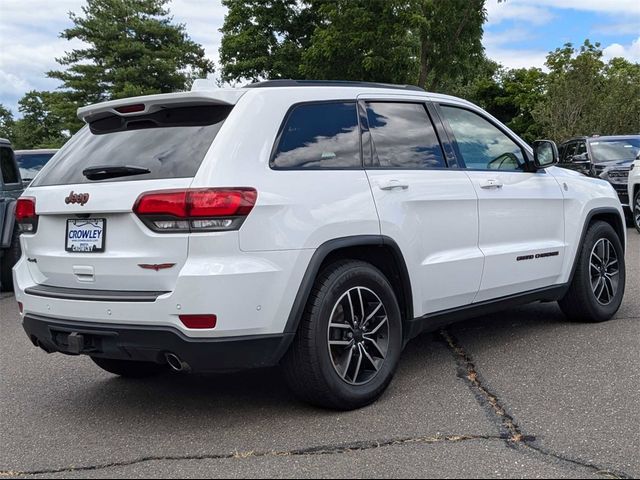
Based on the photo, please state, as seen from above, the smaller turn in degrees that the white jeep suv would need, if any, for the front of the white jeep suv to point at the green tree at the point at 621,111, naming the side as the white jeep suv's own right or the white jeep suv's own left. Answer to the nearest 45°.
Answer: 0° — it already faces it

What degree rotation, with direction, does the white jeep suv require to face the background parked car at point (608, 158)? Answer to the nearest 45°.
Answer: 0° — it already faces it

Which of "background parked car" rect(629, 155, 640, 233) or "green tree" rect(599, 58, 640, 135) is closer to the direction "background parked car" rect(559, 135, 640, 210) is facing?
the background parked car

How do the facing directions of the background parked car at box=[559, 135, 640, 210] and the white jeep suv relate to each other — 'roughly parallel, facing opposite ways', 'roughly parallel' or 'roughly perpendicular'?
roughly perpendicular

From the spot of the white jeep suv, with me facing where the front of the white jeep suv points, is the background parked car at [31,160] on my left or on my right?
on my left

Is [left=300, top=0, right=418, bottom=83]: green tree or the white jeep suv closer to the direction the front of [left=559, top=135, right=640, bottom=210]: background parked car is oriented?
the white jeep suv

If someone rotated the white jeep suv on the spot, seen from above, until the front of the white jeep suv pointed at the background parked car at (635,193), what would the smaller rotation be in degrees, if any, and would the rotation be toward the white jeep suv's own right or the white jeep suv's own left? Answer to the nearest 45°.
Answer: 0° — it already faces it

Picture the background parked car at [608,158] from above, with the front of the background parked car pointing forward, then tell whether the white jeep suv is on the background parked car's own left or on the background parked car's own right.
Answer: on the background parked car's own right

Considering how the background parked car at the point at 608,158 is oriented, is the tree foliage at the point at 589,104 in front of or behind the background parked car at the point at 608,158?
behind

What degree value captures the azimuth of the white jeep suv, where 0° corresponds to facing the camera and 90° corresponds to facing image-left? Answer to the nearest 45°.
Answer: approximately 225°

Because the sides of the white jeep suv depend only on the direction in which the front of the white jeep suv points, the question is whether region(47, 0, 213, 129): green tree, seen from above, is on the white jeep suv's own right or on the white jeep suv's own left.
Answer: on the white jeep suv's own left
